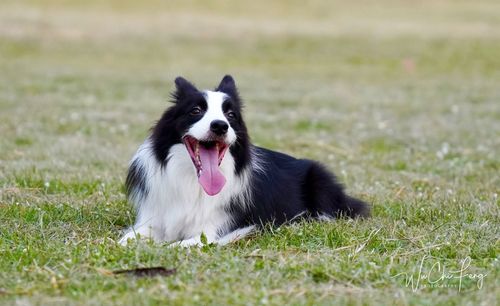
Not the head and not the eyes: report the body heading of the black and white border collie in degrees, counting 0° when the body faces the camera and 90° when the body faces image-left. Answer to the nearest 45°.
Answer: approximately 45°
